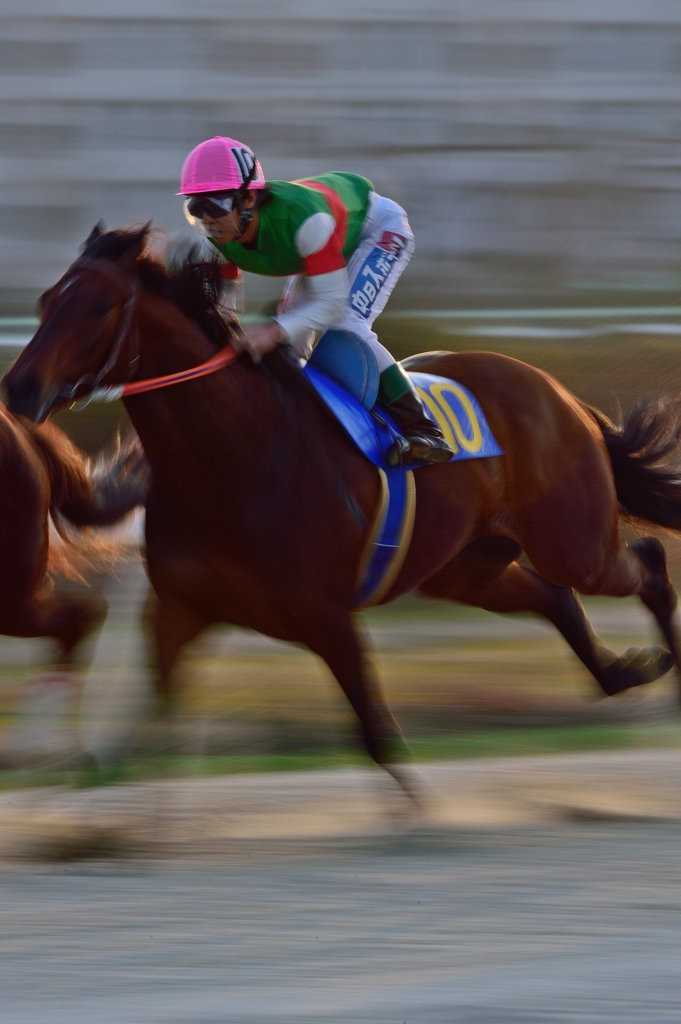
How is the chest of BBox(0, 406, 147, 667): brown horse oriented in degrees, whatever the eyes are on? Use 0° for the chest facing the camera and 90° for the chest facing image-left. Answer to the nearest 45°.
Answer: approximately 90°

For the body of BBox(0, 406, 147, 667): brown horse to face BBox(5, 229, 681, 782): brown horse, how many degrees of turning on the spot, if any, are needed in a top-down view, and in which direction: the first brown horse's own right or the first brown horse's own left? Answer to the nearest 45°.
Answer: approximately 135° to the first brown horse's own left
